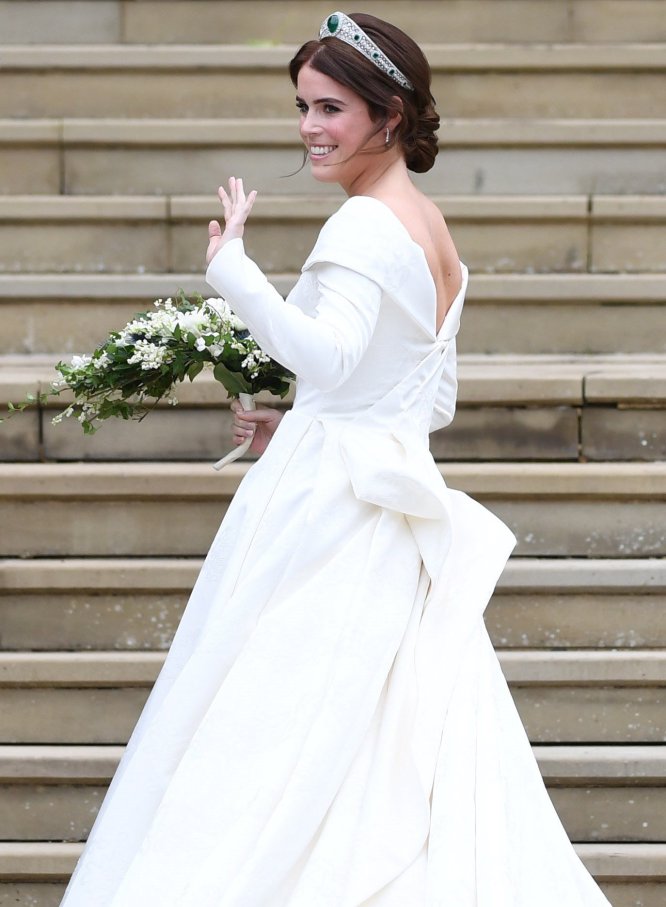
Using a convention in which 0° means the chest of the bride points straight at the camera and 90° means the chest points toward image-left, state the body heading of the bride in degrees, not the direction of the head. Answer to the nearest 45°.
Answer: approximately 135°
